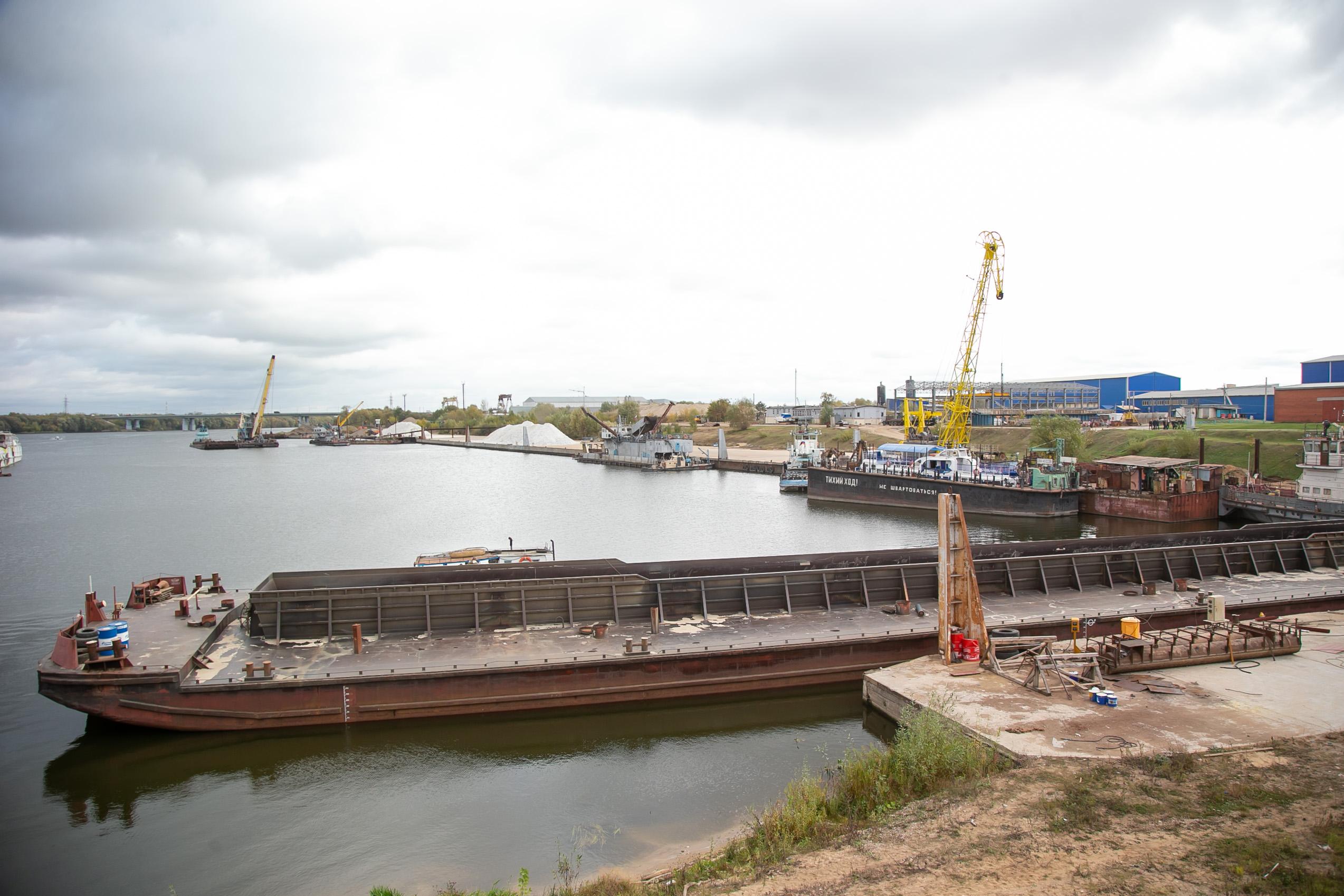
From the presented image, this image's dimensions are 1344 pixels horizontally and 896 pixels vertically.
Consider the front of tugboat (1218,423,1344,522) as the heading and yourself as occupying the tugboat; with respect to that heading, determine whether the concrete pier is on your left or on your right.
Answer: on your left

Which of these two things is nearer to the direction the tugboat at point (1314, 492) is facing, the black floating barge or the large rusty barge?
the black floating barge

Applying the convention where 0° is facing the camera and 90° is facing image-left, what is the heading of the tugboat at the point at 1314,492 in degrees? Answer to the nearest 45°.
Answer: approximately 90°

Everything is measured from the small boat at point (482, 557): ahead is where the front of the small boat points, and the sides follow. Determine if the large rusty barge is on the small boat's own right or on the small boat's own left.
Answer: on the small boat's own left

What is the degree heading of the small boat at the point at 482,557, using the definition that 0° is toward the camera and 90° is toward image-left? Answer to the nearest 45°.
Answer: approximately 90°

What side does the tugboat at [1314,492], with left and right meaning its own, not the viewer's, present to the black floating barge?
front

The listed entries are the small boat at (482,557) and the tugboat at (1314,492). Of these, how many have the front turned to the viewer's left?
2

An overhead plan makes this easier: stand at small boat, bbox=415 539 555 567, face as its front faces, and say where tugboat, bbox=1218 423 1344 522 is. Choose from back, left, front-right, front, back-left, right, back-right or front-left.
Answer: back

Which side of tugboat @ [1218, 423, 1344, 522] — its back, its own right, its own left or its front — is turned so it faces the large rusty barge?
left
